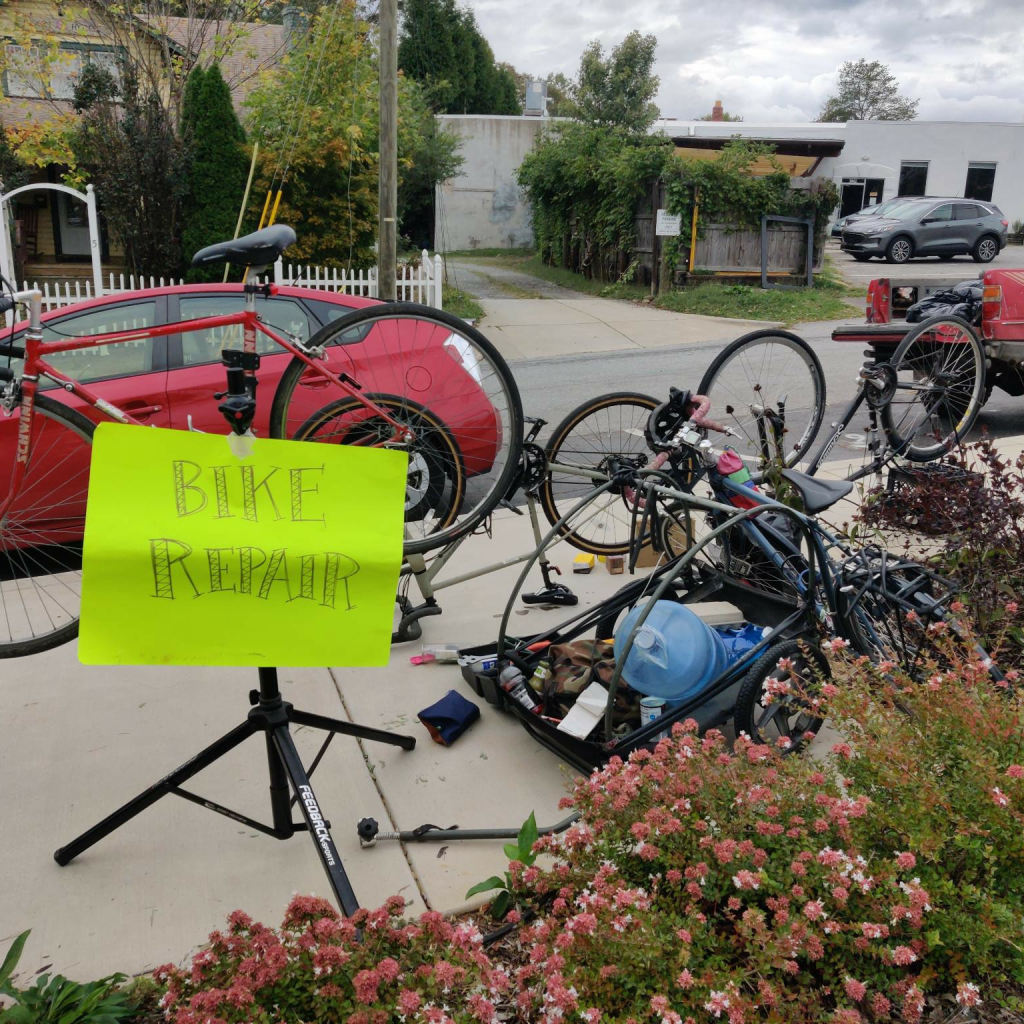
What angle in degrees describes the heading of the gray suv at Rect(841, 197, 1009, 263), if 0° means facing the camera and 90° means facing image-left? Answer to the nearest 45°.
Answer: approximately 45°

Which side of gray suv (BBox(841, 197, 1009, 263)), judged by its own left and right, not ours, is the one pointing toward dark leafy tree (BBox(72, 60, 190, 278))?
front

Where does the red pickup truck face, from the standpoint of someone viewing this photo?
facing away from the viewer and to the right of the viewer

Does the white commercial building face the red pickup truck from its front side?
yes

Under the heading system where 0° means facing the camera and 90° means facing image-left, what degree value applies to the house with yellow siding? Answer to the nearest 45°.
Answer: approximately 0°

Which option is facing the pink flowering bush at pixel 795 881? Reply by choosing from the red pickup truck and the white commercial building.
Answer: the white commercial building

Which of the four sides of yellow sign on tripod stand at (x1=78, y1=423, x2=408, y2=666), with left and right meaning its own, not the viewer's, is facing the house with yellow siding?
back

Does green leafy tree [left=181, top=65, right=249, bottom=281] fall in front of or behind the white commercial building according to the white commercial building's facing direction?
in front

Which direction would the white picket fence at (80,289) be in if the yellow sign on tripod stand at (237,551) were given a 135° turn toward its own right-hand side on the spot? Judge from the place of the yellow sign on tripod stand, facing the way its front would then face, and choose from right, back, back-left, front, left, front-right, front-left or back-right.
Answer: front-right

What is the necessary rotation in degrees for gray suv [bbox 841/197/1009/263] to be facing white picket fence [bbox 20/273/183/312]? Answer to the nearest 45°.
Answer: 0° — it already faces it

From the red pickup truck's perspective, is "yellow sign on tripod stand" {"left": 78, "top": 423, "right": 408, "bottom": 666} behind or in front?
behind

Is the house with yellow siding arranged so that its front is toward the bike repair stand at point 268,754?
yes

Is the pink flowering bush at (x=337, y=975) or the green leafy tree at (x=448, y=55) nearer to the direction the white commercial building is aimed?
the pink flowering bush

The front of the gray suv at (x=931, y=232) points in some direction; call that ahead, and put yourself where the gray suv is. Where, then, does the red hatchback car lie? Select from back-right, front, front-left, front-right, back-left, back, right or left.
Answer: front-left
